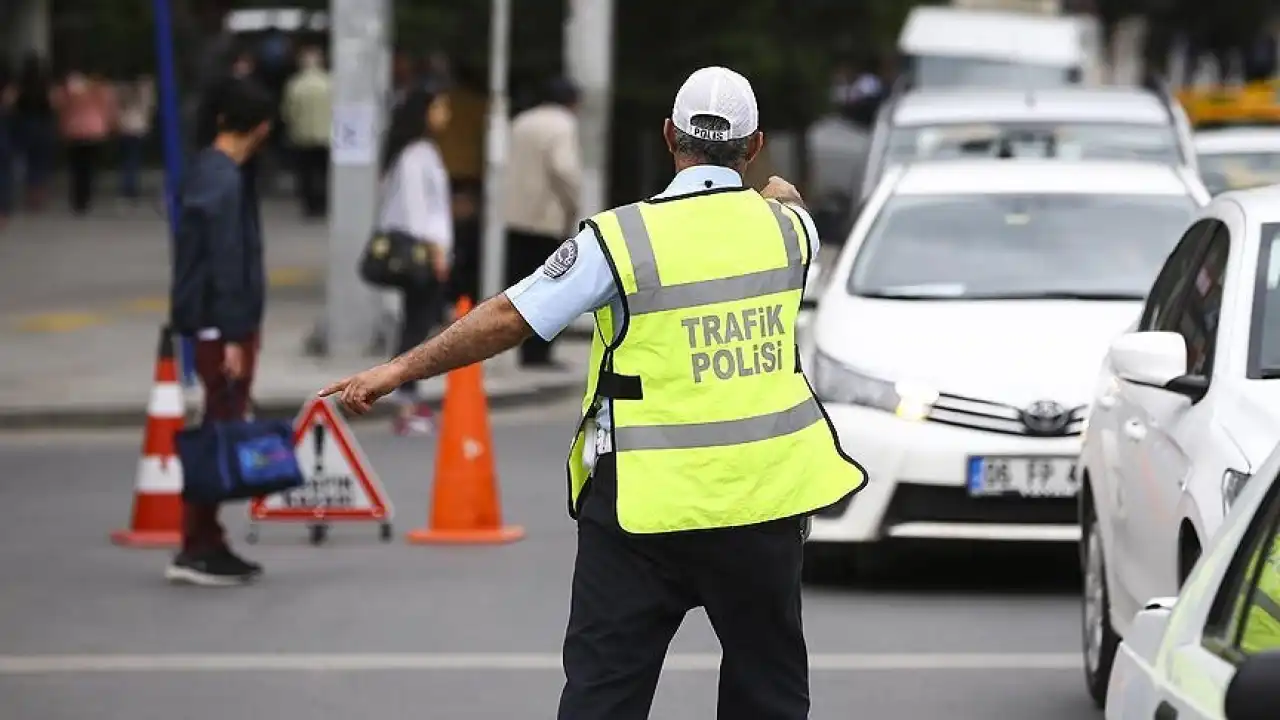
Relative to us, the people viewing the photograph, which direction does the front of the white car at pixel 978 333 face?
facing the viewer

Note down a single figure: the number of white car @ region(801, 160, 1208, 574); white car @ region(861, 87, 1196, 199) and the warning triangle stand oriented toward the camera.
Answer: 3

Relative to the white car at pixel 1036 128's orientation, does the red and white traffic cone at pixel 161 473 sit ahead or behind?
ahead

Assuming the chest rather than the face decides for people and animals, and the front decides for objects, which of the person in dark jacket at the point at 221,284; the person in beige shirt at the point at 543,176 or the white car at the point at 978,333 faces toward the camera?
the white car

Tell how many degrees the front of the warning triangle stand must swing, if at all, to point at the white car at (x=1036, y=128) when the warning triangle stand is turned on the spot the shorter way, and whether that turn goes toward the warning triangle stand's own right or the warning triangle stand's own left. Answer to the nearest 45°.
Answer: approximately 135° to the warning triangle stand's own left

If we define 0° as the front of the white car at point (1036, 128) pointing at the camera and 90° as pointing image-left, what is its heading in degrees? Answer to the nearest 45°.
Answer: approximately 0°

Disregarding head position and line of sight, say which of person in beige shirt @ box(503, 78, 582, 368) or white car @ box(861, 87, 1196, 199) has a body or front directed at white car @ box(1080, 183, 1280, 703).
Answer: white car @ box(861, 87, 1196, 199)

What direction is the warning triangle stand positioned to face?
toward the camera

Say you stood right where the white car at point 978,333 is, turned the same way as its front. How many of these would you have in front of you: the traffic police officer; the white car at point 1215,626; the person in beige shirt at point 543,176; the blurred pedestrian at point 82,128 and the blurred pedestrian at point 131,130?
2
